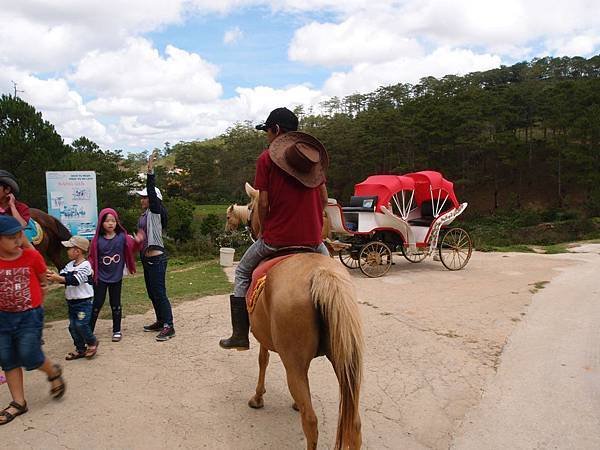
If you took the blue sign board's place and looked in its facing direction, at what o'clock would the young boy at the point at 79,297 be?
The young boy is roughly at 12 o'clock from the blue sign board.

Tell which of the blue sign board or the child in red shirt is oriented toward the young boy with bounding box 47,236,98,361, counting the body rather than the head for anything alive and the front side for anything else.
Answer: the blue sign board

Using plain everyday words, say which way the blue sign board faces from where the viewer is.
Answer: facing the viewer

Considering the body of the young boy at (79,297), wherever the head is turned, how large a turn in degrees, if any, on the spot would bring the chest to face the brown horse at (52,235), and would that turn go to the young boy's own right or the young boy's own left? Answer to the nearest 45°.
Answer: approximately 90° to the young boy's own right

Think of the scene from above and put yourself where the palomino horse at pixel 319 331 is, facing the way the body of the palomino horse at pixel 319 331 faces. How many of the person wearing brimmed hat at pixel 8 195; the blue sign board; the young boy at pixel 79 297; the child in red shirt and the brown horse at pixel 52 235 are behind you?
0

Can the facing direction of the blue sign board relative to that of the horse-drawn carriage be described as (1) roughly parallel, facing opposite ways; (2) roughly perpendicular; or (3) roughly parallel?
roughly perpendicular

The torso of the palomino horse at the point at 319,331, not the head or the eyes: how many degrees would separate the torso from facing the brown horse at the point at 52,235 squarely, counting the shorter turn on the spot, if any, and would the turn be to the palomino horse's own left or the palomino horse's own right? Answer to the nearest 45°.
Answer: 0° — it already faces it

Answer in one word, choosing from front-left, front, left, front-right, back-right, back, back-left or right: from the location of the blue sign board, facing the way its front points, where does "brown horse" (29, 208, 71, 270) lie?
front

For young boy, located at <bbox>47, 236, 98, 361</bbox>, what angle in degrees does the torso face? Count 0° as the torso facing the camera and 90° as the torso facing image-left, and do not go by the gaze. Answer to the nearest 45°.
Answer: approximately 90°

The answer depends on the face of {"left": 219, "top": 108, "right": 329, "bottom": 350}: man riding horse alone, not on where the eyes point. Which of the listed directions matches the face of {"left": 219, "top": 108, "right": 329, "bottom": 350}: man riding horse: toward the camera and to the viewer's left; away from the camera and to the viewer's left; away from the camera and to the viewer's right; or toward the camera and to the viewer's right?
away from the camera and to the viewer's left

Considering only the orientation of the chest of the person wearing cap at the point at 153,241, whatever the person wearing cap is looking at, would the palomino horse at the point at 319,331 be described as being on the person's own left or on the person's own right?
on the person's own left

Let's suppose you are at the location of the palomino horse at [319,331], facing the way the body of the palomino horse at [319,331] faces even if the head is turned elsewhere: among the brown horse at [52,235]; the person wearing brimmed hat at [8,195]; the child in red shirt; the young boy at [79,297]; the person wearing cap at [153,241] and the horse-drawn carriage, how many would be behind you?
0

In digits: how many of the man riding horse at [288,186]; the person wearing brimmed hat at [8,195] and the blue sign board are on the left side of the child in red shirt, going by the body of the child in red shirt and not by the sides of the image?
1

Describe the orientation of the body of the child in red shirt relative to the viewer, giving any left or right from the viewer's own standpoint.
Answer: facing the viewer and to the left of the viewer

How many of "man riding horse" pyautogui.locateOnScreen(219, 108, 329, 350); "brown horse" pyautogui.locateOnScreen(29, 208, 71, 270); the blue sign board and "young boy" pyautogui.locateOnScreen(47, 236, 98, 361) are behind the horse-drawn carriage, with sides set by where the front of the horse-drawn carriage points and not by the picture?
0
